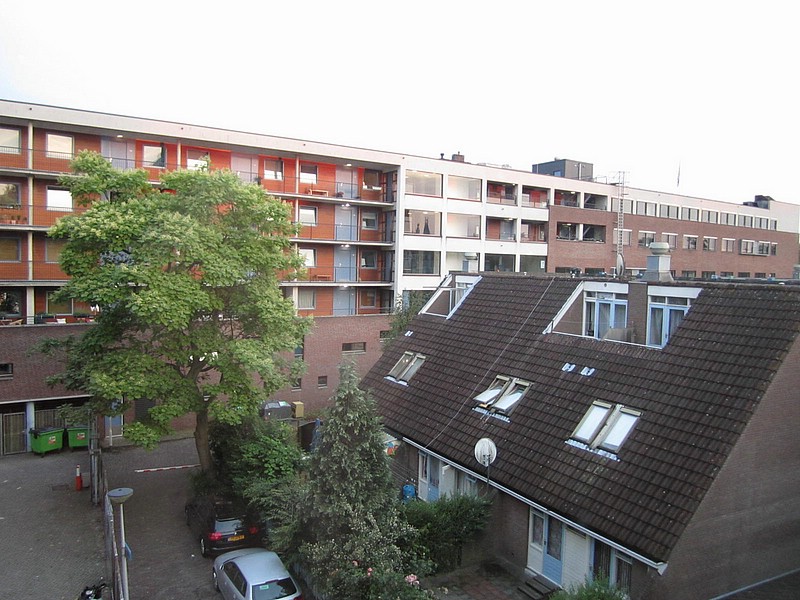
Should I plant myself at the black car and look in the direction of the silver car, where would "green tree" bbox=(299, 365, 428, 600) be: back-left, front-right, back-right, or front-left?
front-left

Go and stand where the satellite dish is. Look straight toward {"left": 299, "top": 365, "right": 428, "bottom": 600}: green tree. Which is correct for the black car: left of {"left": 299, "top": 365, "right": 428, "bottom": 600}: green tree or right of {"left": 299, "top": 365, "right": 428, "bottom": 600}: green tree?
right

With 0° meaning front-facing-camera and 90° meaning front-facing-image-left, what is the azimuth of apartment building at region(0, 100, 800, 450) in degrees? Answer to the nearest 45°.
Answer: approximately 315°

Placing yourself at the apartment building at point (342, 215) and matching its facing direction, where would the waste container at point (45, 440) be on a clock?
The waste container is roughly at 3 o'clock from the apartment building.

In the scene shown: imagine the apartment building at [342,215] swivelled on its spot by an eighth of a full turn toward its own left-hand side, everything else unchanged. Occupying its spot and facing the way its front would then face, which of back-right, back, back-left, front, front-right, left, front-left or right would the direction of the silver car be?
right

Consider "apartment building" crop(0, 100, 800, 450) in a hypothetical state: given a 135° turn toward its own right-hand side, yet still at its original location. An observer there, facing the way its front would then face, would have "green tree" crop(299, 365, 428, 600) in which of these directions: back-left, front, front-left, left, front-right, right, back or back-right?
left

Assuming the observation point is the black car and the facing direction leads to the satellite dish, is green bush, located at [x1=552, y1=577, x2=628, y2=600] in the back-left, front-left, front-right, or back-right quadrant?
front-right

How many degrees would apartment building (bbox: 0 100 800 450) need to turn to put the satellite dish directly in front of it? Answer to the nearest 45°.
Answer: approximately 45° to its right

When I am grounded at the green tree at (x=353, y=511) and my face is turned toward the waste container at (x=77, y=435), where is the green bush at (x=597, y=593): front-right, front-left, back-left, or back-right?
back-right

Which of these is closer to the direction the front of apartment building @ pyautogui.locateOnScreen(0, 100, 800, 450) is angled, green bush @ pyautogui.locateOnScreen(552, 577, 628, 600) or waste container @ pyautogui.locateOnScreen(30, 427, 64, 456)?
the green bush
